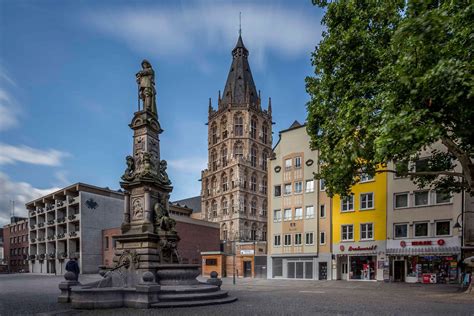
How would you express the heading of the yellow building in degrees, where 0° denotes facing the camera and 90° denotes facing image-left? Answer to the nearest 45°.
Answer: approximately 0°

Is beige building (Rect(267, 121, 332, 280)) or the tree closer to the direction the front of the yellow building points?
the tree

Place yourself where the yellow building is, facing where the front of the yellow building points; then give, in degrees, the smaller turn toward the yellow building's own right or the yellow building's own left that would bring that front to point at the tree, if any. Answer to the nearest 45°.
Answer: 0° — it already faces it
